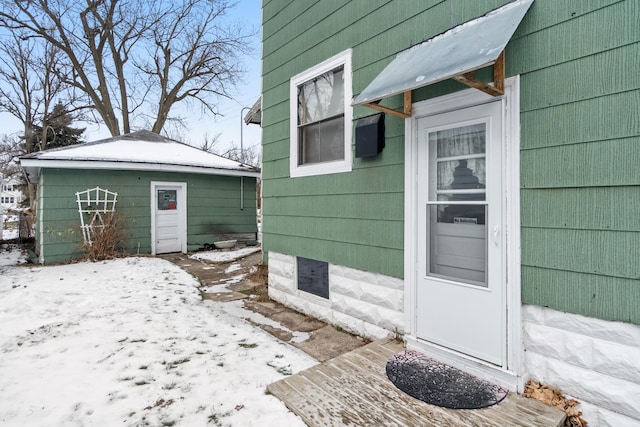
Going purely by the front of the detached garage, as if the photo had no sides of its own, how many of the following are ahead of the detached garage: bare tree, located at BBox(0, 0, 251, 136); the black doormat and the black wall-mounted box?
2

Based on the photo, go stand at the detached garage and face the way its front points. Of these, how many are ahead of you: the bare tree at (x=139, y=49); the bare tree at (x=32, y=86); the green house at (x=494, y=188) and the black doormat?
2

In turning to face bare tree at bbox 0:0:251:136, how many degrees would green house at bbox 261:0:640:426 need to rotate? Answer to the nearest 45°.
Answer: approximately 90° to its right

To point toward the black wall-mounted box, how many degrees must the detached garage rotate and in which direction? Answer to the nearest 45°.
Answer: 0° — it already faces it

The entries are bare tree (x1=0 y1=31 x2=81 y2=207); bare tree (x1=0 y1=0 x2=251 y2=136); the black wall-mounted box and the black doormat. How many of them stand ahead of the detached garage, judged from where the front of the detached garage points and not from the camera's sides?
2

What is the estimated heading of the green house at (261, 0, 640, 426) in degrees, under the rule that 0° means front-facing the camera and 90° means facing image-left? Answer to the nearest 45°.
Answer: approximately 45°

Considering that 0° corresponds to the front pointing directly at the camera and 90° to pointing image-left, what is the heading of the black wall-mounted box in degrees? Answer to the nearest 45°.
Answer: approximately 45°

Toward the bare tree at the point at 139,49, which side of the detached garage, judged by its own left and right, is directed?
back

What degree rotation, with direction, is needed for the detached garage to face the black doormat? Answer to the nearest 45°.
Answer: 0° — it already faces it

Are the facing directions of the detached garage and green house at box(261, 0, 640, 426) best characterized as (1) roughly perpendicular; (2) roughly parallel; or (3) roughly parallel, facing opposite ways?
roughly perpendicular
